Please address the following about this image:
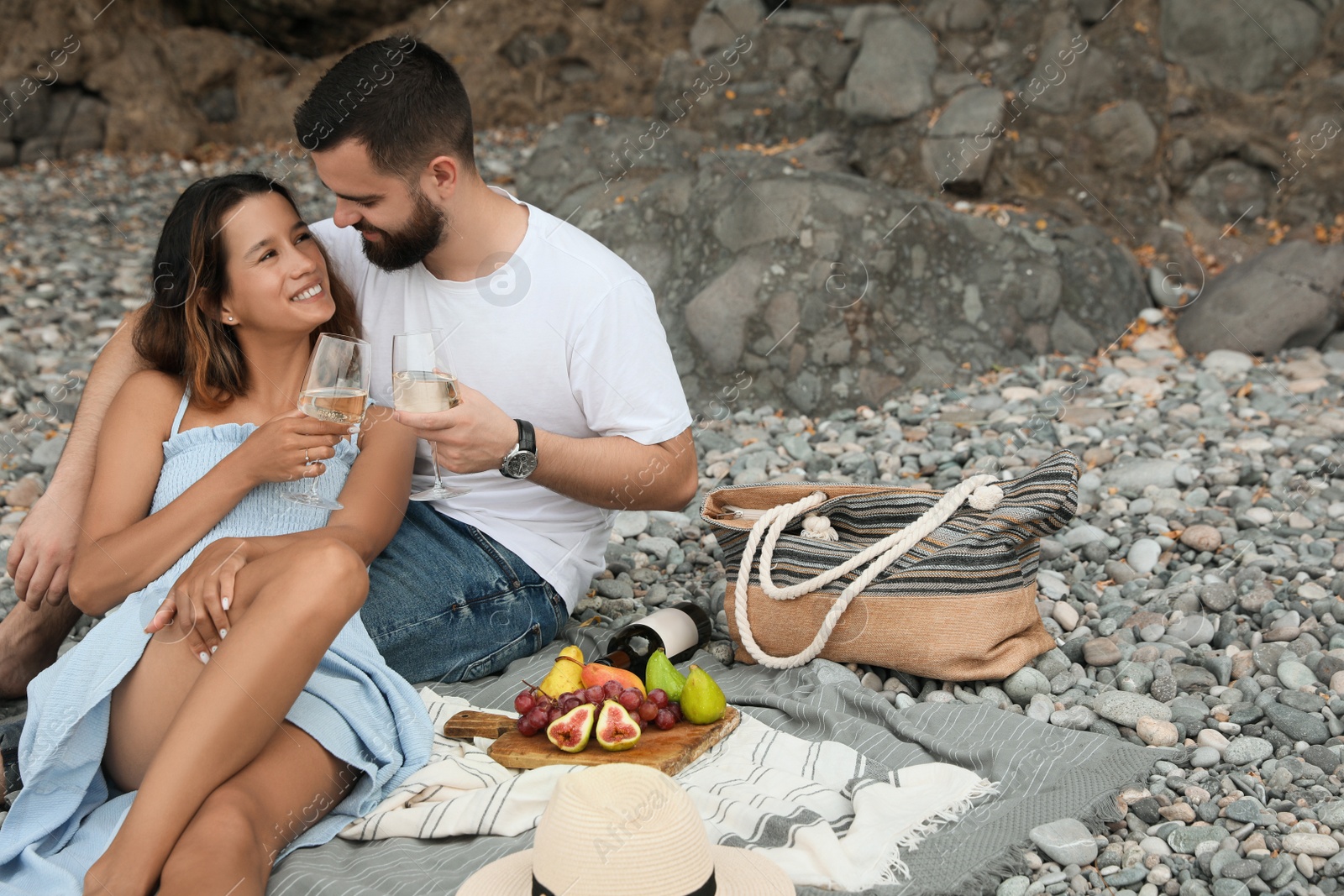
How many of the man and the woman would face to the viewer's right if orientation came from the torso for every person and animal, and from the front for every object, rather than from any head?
0

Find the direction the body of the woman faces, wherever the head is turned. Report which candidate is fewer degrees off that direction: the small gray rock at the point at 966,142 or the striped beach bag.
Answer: the striped beach bag

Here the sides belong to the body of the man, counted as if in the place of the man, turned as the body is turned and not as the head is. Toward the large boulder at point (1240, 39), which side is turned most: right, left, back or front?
back

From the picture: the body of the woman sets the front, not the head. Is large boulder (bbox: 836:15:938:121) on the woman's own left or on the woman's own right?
on the woman's own left

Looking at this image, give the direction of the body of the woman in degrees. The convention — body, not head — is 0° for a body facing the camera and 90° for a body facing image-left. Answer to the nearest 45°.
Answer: approximately 0°

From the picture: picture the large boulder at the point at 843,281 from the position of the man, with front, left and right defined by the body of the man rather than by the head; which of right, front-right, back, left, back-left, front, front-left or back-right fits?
back

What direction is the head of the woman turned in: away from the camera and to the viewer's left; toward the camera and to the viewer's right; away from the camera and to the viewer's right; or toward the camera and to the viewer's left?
toward the camera and to the viewer's right

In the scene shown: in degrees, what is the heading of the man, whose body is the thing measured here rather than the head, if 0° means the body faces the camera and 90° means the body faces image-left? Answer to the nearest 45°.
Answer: approximately 45°

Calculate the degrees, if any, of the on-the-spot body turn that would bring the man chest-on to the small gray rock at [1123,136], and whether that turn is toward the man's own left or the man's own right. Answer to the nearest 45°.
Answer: approximately 180°

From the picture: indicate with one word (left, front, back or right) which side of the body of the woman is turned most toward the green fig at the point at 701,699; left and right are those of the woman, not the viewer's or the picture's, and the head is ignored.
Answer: left

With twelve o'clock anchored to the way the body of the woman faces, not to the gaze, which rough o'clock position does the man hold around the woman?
The man is roughly at 8 o'clock from the woman.

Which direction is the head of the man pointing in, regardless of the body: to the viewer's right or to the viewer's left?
to the viewer's left

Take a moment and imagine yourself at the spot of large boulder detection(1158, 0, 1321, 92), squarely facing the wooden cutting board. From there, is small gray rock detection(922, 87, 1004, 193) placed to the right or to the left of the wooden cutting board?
right
